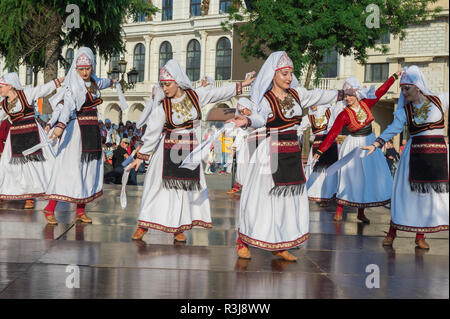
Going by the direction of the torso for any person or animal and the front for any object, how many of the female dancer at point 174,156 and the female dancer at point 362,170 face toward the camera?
2

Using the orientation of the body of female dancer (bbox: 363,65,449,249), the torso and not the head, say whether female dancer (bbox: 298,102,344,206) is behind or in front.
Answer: behind

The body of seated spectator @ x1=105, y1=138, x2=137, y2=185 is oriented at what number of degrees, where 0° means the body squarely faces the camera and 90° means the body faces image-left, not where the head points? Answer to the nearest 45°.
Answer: approximately 315°

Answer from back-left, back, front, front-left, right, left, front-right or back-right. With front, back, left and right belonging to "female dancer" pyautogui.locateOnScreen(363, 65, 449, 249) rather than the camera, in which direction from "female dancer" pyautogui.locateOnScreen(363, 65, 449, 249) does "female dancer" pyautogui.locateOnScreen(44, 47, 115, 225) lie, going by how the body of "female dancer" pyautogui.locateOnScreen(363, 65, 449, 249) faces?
right

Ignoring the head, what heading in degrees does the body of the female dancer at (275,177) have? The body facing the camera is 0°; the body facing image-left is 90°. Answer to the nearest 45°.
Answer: approximately 315°

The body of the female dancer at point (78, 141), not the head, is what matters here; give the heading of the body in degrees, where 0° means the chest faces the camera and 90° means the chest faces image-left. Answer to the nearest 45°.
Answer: approximately 315°

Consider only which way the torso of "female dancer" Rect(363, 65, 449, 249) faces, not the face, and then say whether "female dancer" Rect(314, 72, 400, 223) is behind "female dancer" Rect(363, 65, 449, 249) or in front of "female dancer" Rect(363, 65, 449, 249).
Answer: behind

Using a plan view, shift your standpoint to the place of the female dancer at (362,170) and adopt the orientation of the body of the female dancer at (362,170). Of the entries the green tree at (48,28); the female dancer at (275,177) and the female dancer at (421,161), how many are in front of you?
2

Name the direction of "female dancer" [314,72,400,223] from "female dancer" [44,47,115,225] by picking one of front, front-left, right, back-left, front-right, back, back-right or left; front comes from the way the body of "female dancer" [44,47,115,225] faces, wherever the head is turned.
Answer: front-left

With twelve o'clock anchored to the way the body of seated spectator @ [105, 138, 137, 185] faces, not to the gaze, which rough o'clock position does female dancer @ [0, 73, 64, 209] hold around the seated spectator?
The female dancer is roughly at 2 o'clock from the seated spectator.

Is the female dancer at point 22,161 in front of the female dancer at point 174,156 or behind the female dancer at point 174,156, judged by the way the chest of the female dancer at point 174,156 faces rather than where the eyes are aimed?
behind
